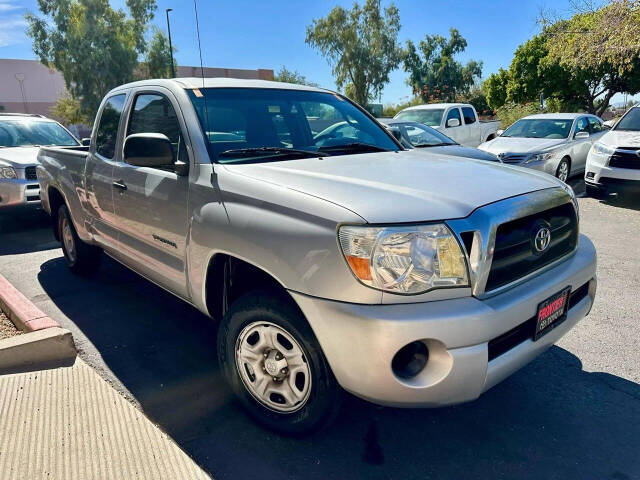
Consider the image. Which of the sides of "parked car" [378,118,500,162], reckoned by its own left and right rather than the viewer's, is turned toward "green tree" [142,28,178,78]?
back

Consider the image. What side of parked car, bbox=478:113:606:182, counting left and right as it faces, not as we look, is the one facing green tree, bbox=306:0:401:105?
right

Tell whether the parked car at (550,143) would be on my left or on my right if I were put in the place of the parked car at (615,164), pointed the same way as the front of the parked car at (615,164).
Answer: on my right

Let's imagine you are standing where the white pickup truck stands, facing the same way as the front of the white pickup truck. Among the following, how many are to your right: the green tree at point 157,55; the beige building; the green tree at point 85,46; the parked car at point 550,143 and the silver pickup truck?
3

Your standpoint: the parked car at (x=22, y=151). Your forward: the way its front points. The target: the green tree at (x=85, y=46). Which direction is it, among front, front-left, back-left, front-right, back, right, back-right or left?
back-left

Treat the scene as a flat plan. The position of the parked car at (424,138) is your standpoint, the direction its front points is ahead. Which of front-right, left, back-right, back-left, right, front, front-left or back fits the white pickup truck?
back-left

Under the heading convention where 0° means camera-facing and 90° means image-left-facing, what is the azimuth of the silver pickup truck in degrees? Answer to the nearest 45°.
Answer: approximately 315°

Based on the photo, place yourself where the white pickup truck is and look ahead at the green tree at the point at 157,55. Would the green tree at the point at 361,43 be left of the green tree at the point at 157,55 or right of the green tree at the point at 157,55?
right

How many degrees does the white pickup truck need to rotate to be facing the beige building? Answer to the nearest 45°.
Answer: approximately 90° to its right

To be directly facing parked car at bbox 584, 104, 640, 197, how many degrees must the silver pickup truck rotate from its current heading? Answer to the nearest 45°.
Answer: approximately 90° to its left

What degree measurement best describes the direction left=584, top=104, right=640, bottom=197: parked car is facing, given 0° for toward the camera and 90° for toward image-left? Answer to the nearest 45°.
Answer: approximately 45°

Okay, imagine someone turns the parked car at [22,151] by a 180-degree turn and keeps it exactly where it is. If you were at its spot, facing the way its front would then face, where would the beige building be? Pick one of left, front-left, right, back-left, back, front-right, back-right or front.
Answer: front-right

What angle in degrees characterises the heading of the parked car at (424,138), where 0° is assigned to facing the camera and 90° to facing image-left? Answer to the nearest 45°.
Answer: approximately 315°

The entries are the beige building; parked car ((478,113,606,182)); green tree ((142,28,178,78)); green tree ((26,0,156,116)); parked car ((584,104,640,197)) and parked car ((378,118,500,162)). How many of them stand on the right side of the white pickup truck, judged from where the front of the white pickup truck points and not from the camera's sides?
3
